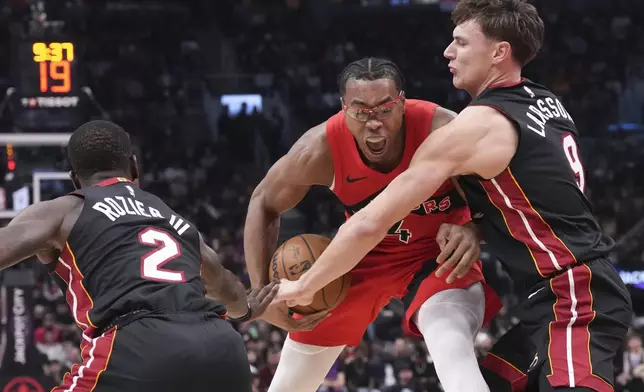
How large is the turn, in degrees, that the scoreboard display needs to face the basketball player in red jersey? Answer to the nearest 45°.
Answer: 0° — it already faces them

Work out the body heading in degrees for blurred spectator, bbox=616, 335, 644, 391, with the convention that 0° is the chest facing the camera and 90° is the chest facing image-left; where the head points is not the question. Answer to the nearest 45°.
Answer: approximately 0°

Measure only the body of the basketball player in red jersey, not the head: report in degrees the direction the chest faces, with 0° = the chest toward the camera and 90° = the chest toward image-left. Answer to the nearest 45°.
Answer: approximately 0°

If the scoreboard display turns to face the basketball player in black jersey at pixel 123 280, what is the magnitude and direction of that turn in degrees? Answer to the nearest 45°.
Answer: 0° — it already faces them

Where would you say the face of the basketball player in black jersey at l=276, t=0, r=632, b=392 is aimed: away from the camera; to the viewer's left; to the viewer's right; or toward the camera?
to the viewer's left

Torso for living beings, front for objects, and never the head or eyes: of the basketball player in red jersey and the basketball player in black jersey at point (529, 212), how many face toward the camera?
1

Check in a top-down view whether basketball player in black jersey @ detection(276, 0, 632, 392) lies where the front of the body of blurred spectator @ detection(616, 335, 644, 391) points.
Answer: yes

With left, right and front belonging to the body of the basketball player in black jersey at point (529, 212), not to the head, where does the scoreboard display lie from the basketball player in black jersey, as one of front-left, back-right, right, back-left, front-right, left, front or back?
front-right

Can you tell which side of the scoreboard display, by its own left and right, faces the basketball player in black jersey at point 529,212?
front

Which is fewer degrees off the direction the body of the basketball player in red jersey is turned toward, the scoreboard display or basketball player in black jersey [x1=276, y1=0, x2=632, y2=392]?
the basketball player in black jersey

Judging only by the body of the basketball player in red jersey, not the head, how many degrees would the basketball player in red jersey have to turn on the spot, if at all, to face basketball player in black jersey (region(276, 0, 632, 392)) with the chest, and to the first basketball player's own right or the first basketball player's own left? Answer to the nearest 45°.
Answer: approximately 45° to the first basketball player's own left
